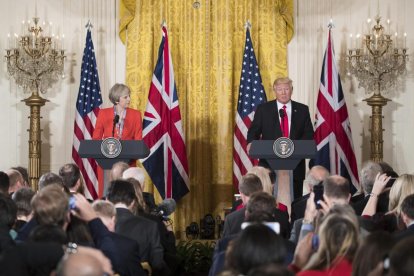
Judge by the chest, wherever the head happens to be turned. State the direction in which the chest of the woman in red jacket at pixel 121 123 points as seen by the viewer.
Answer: toward the camera

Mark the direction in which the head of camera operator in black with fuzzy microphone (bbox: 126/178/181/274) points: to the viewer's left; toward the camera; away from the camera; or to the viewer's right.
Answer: away from the camera

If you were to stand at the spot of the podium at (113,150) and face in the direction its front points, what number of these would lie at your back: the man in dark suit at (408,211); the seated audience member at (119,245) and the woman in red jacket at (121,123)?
1

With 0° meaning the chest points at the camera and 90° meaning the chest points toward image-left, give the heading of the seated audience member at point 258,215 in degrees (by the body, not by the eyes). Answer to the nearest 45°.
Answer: approximately 180°

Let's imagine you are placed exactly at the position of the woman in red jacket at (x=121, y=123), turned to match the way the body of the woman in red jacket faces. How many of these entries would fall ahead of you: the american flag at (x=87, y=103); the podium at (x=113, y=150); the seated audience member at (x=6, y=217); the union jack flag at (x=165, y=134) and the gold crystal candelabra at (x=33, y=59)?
2

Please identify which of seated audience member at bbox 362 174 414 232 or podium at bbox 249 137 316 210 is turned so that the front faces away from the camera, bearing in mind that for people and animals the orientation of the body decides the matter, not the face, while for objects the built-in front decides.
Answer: the seated audience member

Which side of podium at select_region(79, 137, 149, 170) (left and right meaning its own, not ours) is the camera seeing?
front

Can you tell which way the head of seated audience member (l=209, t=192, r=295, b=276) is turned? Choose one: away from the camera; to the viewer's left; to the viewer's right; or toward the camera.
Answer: away from the camera

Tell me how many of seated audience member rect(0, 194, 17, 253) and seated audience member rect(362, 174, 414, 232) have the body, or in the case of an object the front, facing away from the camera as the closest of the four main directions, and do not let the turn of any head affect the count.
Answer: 2

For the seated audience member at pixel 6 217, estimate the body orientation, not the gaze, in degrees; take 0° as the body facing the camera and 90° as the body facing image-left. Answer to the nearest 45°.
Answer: approximately 180°

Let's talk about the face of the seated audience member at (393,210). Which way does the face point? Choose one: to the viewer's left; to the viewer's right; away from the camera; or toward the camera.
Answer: away from the camera

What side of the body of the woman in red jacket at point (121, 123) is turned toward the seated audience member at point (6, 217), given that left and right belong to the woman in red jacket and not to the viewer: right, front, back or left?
front

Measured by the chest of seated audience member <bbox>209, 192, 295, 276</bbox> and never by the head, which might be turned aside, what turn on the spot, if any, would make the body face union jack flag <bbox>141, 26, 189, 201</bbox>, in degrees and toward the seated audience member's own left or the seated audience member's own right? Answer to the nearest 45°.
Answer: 0° — they already face it

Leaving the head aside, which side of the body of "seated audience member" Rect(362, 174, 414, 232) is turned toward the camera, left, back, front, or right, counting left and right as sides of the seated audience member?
back

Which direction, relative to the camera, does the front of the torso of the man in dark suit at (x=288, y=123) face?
toward the camera

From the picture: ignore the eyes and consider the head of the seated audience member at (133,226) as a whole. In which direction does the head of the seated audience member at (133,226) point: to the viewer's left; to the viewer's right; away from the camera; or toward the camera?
away from the camera

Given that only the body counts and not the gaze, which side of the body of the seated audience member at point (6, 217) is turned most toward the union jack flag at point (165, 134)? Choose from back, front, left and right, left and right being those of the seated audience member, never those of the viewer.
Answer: front
